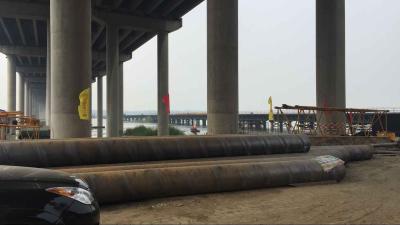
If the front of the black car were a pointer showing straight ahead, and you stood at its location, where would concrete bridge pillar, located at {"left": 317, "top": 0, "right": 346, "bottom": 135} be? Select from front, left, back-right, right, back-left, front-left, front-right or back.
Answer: front-left

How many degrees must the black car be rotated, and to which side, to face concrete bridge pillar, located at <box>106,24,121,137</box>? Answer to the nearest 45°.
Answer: approximately 90° to its left

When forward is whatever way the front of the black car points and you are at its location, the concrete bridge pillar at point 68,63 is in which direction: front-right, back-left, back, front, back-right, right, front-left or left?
left

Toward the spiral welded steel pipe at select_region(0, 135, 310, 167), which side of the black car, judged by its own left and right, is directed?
left

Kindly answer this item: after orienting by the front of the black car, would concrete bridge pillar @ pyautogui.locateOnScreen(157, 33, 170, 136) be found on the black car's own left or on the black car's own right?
on the black car's own left

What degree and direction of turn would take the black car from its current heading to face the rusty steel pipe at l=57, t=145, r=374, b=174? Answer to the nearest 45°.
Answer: approximately 45° to its left

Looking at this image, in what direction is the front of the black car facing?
to the viewer's right

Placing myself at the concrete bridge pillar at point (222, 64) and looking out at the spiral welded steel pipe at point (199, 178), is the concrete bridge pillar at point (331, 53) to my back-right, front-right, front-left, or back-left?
back-left
